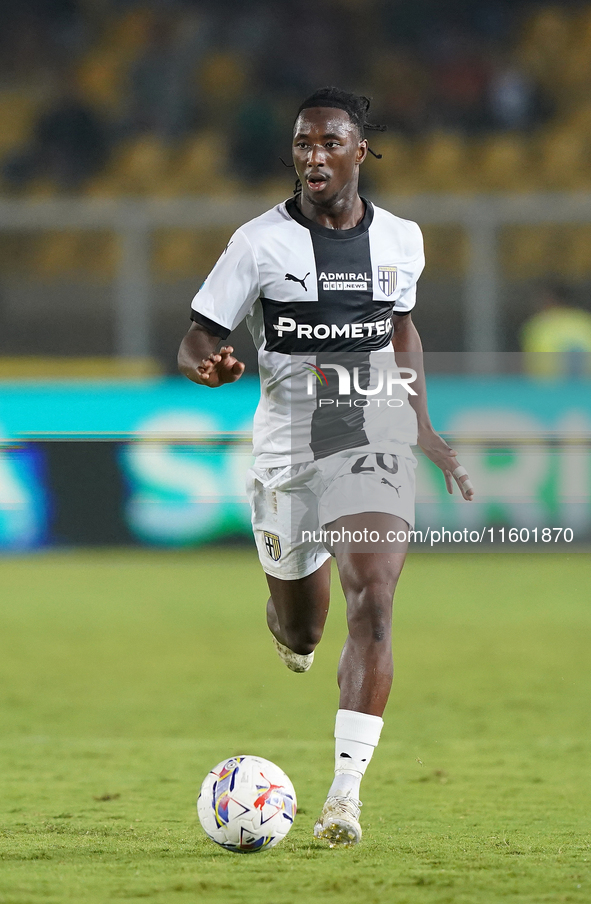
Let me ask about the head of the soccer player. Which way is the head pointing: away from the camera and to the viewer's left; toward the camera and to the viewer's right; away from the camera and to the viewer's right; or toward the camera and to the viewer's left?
toward the camera and to the viewer's left

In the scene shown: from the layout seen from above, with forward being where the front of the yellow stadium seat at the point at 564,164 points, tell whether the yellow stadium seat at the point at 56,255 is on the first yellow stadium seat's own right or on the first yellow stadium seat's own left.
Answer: on the first yellow stadium seat's own right

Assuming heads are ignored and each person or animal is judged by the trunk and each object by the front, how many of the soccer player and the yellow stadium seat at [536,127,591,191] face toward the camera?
2

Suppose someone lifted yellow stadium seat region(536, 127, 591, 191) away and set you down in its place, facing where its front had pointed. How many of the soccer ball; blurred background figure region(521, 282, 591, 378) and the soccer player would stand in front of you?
3

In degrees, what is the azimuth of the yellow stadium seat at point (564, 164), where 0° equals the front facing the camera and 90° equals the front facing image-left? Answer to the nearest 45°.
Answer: approximately 0°

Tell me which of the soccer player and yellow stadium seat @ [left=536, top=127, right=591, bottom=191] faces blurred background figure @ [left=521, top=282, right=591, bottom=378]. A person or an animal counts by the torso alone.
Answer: the yellow stadium seat

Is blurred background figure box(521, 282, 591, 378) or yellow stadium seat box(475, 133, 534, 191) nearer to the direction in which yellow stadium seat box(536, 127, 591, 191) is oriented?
the blurred background figure

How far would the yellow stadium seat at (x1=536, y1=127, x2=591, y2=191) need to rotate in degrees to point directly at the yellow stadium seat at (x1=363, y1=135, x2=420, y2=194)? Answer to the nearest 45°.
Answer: approximately 90° to its right

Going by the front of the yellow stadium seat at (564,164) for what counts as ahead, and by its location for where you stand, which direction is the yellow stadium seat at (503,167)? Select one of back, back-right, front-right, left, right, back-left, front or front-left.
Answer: right
